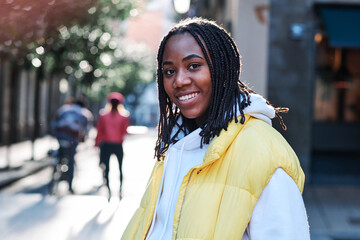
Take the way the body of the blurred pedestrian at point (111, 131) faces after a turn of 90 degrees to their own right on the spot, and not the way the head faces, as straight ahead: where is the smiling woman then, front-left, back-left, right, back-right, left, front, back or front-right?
right

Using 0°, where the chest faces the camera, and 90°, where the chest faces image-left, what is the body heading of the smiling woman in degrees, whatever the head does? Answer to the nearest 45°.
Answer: approximately 45°

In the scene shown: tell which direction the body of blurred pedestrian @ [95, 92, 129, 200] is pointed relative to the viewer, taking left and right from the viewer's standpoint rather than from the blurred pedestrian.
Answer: facing away from the viewer

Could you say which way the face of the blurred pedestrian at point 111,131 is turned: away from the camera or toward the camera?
away from the camera
